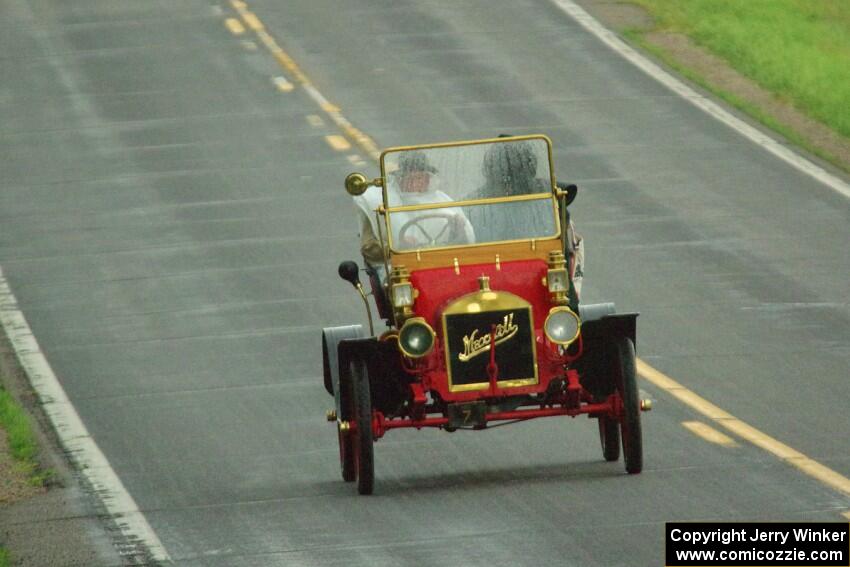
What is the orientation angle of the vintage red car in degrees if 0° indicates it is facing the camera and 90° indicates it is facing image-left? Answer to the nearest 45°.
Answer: approximately 0°
